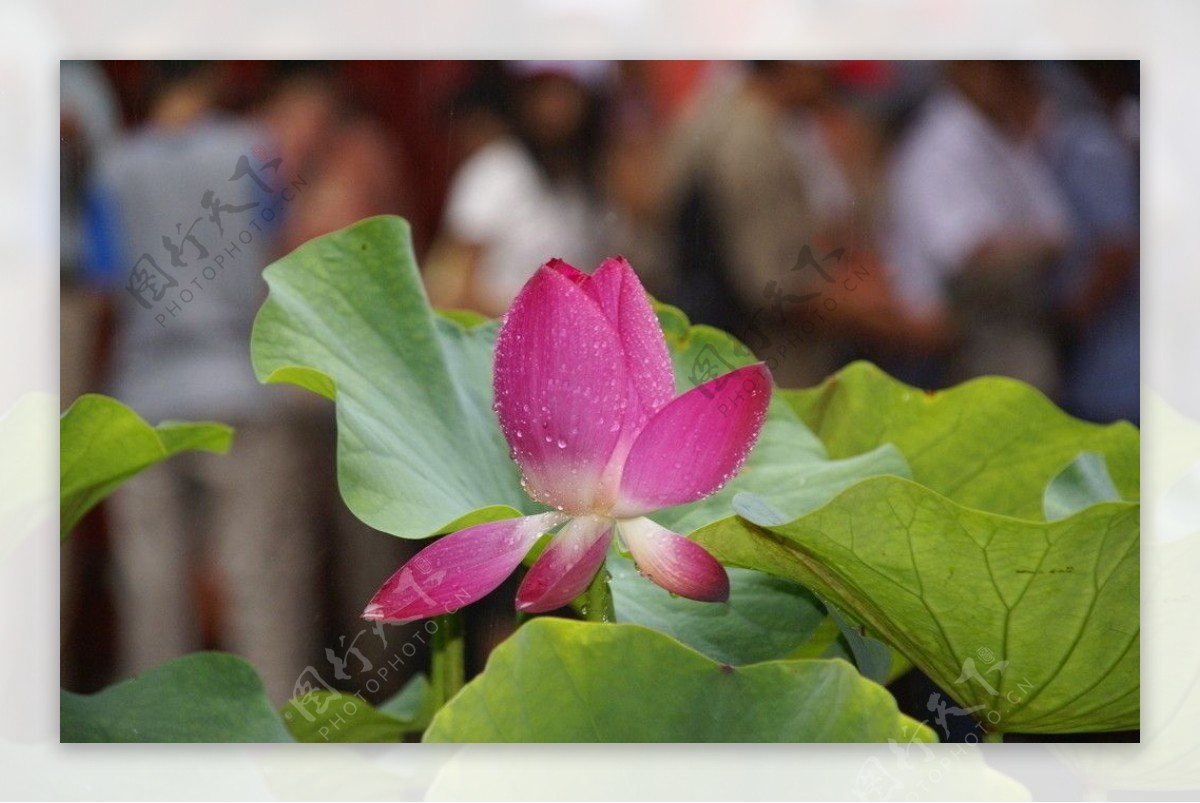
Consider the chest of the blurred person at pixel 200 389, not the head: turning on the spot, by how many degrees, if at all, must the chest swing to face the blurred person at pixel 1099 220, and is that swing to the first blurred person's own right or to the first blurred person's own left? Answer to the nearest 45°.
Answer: approximately 90° to the first blurred person's own right

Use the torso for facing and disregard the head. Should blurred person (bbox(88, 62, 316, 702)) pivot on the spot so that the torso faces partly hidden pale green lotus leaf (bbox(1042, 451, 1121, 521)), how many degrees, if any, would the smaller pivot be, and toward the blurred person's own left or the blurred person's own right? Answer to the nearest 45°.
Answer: approximately 135° to the blurred person's own right

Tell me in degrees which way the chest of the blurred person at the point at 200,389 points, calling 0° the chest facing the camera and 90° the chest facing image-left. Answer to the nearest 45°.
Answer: approximately 180°

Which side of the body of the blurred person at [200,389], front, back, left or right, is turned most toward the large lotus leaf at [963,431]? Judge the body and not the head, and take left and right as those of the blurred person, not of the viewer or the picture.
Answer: back

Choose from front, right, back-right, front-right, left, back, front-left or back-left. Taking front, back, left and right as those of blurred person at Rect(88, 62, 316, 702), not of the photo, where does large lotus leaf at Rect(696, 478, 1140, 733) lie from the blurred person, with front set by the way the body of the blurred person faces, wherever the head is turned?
back-right
